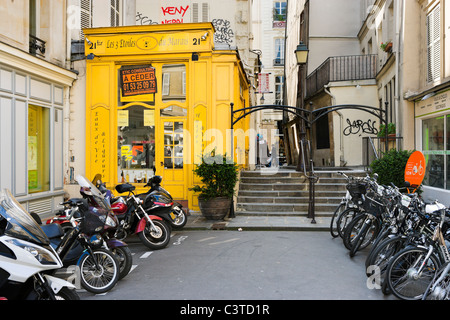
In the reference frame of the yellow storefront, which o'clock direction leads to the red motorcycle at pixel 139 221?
The red motorcycle is roughly at 12 o'clock from the yellow storefront.

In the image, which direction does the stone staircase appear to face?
toward the camera

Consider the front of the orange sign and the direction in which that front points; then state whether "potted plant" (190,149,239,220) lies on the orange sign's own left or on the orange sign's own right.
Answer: on the orange sign's own right

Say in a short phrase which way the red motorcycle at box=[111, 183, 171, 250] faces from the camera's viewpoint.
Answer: facing the viewer and to the right of the viewer

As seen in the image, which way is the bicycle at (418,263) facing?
to the viewer's left

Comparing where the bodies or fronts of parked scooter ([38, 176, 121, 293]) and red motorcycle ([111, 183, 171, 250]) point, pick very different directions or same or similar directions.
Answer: same or similar directions

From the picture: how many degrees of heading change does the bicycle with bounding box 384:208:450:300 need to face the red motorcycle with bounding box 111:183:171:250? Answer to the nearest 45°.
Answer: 0° — it already faces it

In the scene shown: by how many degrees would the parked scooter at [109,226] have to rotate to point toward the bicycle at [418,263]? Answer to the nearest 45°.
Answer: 0° — it already faces it

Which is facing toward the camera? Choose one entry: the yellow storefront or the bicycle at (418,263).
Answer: the yellow storefront

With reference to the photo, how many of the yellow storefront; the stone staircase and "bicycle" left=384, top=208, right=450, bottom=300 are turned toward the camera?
2

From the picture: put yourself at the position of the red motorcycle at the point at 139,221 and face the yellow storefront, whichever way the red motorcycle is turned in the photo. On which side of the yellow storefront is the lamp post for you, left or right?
right

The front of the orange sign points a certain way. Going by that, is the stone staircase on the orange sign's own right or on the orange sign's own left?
on the orange sign's own right

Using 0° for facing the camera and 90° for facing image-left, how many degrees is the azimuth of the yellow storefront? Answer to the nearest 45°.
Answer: approximately 0°

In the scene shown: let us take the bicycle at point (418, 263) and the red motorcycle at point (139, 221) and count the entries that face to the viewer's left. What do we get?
1

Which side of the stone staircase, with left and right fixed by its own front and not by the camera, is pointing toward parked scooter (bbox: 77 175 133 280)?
front

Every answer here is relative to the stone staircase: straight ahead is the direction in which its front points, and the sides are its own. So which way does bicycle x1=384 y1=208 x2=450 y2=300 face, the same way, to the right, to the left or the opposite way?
to the right

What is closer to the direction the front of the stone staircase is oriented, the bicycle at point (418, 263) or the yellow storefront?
the bicycle

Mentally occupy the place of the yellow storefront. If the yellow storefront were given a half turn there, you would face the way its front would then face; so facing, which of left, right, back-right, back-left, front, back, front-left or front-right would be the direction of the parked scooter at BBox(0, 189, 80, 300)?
back

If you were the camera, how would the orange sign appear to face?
facing the viewer and to the left of the viewer
